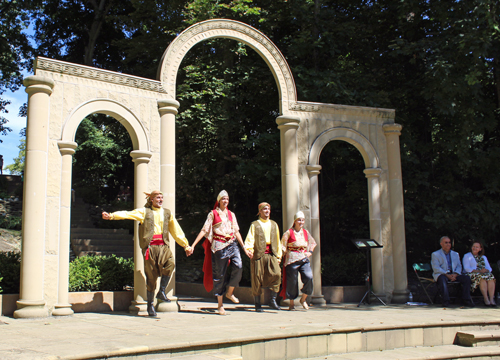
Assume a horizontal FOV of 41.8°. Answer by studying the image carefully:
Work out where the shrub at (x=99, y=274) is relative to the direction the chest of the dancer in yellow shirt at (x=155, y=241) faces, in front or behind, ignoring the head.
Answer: behind

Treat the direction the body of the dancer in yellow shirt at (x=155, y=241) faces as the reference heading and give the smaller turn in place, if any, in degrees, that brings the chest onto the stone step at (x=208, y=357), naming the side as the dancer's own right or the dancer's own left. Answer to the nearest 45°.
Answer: approximately 45° to the dancer's own right

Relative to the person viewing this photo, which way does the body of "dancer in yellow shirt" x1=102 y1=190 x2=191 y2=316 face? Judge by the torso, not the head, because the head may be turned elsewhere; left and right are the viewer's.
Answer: facing the viewer and to the right of the viewer

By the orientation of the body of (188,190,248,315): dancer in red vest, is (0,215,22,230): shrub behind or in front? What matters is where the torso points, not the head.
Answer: behind

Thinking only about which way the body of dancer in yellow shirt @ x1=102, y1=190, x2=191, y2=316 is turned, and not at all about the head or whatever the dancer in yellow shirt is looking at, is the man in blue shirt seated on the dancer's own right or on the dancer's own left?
on the dancer's own left

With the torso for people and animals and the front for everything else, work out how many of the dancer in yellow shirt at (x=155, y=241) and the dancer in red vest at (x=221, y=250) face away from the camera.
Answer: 0

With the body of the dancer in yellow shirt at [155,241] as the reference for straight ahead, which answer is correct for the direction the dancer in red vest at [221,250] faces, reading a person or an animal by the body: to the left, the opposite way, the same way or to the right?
the same way

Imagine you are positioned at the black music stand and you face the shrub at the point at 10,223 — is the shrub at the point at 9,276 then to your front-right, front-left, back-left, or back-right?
front-left

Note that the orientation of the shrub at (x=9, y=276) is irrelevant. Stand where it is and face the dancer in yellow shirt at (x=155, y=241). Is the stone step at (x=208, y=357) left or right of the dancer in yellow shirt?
right

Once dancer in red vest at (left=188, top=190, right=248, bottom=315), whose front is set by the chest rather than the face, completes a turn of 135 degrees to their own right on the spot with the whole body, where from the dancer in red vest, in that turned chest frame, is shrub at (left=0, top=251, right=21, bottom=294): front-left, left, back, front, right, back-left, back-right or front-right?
front
